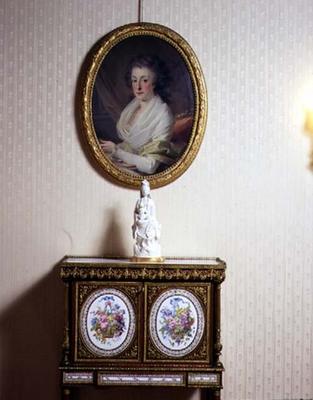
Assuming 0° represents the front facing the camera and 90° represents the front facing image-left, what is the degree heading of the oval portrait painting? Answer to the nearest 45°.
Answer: approximately 0°

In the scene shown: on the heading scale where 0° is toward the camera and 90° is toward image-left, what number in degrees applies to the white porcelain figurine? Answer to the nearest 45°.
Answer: approximately 0°

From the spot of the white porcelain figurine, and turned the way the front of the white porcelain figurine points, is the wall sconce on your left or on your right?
on your left

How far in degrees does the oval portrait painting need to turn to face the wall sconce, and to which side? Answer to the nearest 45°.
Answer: approximately 90° to its left
